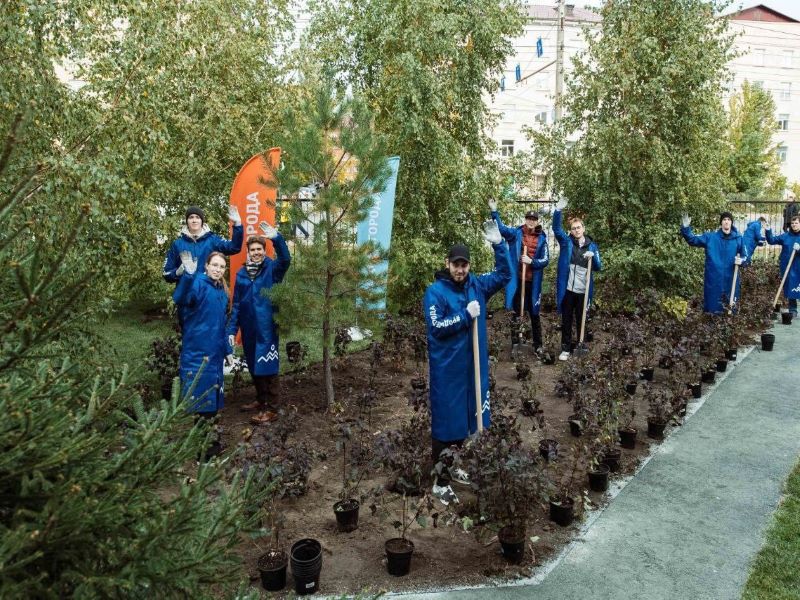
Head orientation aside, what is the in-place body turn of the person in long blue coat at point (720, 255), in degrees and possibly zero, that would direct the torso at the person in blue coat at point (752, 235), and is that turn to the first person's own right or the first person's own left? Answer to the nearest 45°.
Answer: approximately 180°

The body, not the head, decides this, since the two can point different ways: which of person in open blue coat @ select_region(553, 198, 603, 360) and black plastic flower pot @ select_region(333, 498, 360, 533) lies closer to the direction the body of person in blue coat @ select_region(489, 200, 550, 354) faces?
the black plastic flower pot

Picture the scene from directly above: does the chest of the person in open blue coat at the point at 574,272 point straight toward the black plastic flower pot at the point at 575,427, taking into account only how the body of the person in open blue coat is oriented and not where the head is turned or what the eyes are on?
yes

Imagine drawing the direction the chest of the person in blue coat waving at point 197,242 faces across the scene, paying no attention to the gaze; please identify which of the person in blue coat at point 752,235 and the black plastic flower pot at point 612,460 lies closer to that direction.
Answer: the black plastic flower pot

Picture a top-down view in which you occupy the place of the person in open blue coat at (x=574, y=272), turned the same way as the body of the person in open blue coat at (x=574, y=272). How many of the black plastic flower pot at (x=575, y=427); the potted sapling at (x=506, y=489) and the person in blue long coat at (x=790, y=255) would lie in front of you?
2

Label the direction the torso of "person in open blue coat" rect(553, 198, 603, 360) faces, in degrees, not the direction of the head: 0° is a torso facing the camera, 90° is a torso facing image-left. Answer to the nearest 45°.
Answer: approximately 0°

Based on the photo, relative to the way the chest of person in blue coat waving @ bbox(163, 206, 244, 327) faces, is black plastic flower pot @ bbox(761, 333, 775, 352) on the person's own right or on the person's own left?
on the person's own left
